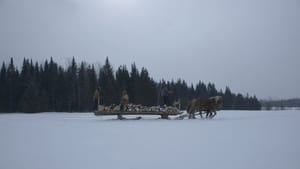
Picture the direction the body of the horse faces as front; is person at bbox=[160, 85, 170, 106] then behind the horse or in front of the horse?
behind

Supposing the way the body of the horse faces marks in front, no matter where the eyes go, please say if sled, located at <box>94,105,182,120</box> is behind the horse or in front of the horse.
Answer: behind

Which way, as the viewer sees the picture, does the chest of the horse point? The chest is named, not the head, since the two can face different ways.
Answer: to the viewer's right

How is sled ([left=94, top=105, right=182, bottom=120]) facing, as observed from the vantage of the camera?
facing to the right of the viewer

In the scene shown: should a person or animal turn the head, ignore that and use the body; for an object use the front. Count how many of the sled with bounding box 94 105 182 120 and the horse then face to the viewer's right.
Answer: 2

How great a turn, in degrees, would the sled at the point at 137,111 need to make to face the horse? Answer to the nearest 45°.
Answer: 0° — it already faces it
